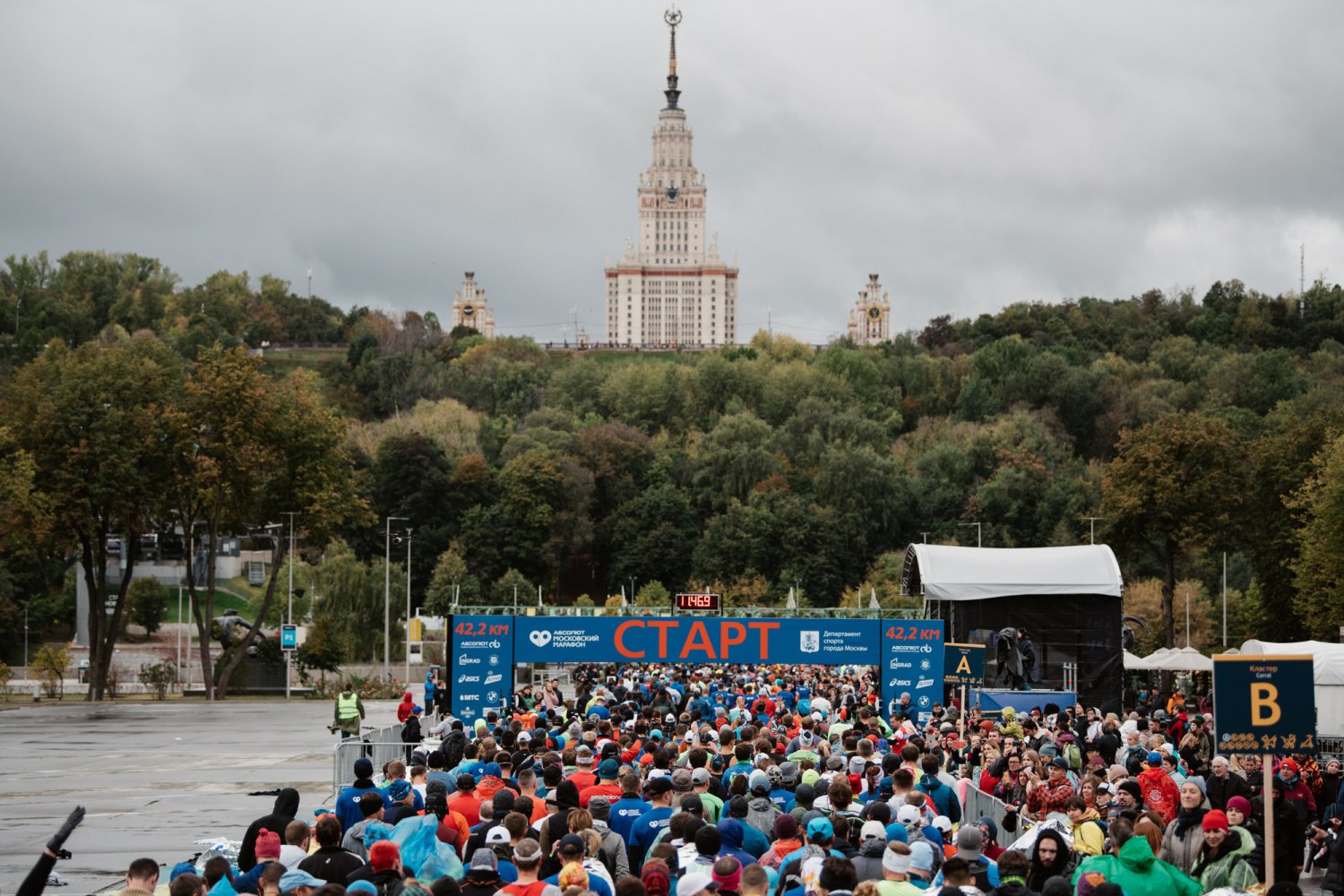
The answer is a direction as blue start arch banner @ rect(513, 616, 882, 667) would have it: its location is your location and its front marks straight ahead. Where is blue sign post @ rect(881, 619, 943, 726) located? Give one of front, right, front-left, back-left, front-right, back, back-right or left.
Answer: left

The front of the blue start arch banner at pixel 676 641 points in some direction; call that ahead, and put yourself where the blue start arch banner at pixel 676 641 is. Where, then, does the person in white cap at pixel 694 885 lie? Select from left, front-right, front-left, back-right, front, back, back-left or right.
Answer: front

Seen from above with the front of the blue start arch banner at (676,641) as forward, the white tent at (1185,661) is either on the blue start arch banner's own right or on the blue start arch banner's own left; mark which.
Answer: on the blue start arch banner's own left

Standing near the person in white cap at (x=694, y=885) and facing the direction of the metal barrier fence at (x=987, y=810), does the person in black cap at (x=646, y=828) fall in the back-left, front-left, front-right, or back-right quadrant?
front-left

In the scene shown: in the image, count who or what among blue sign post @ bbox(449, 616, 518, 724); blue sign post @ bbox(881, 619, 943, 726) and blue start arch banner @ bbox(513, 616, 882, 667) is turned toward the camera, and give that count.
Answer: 3

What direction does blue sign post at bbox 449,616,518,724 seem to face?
toward the camera

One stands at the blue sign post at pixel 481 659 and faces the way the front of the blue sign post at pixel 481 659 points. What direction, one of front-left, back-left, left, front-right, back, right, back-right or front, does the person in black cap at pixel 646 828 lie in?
front

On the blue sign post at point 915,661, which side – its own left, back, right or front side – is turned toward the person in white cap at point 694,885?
front

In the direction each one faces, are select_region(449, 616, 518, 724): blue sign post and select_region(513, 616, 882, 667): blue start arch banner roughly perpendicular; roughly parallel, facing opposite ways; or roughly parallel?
roughly parallel

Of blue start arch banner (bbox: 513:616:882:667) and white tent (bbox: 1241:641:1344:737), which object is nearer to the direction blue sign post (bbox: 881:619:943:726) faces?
the white tent

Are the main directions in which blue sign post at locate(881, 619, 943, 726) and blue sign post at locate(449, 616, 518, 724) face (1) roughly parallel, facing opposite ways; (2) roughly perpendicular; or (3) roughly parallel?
roughly parallel

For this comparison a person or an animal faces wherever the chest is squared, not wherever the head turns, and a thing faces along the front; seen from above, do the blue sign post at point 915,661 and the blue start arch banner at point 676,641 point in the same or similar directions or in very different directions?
same or similar directions

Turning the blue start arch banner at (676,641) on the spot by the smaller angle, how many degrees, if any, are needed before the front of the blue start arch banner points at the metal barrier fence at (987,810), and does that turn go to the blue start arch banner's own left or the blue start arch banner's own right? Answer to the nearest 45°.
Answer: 0° — it already faces it

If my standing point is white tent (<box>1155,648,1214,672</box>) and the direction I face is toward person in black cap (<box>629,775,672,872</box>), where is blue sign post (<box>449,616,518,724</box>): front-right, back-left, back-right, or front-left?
front-right

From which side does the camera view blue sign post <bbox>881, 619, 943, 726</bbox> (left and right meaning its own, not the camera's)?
front
